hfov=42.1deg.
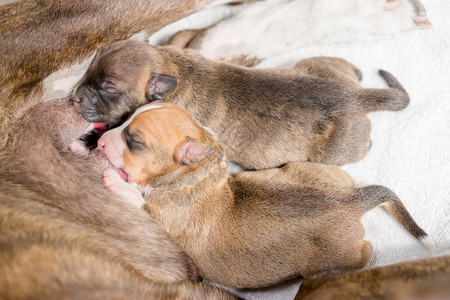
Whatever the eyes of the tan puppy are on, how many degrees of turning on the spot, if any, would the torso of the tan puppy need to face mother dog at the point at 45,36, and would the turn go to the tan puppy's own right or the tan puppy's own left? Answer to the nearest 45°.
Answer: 0° — it already faces it

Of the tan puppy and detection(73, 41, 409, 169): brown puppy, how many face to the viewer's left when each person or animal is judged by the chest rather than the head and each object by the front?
2

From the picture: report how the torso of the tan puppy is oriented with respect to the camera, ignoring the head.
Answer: to the viewer's left

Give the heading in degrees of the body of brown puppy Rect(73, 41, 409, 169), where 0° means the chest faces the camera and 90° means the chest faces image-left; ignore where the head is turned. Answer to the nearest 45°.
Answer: approximately 90°

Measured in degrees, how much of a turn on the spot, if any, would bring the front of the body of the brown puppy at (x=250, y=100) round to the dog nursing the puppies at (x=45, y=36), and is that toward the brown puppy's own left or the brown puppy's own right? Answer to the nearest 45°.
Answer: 0° — it already faces it

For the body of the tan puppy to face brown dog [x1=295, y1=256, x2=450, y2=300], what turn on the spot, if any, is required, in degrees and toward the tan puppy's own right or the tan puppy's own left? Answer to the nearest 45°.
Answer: approximately 135° to the tan puppy's own left
